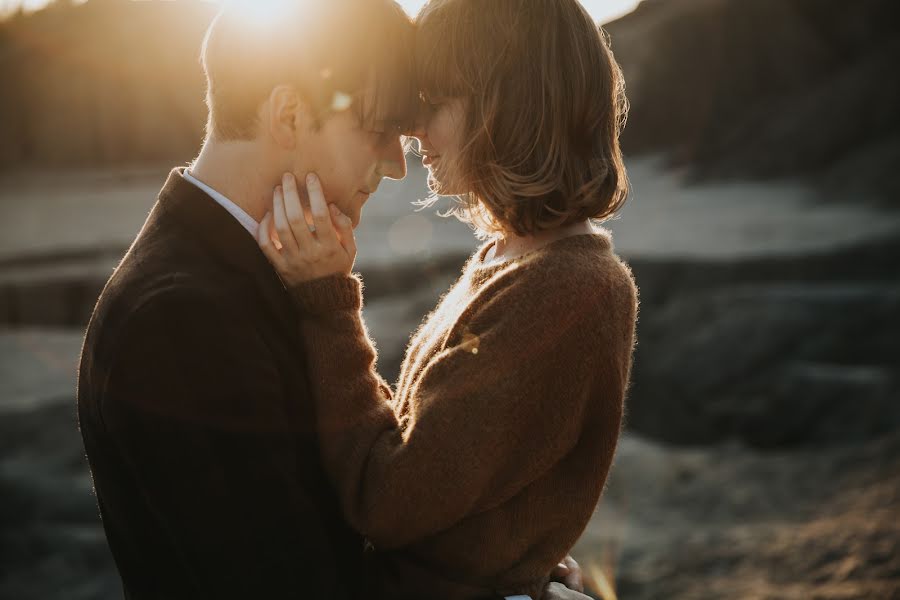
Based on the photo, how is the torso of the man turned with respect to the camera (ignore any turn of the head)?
to the viewer's right

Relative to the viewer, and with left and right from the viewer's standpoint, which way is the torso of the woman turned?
facing to the left of the viewer

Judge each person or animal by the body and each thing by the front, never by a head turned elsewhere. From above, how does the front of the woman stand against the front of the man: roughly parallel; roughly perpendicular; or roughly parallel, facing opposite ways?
roughly parallel, facing opposite ways

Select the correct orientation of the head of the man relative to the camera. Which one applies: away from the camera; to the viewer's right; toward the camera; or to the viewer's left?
to the viewer's right

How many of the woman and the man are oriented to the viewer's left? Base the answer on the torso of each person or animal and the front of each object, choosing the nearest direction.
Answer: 1

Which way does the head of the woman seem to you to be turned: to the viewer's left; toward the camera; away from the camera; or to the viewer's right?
to the viewer's left
